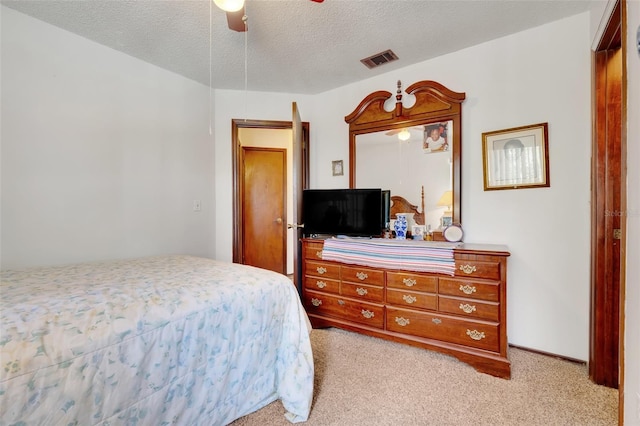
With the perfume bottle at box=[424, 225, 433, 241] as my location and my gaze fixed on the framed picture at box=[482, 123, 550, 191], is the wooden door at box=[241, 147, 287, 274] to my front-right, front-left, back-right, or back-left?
back-left

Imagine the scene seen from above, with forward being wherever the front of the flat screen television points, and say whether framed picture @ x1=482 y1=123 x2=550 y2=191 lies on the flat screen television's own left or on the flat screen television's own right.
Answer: on the flat screen television's own left

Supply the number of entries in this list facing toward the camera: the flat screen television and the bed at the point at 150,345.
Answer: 1

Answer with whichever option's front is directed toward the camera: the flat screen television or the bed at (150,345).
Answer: the flat screen television

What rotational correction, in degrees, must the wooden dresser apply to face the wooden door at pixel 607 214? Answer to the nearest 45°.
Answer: approximately 135° to its left

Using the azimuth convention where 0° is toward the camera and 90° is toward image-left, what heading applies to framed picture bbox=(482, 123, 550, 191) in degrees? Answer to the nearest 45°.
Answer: approximately 45°

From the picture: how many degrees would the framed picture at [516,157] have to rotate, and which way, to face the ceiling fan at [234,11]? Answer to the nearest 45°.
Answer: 0° — it already faces it

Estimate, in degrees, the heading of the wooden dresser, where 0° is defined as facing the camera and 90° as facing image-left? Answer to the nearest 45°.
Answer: approximately 45°

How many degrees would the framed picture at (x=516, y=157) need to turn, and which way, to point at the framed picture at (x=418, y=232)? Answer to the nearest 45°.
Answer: approximately 45° to its right

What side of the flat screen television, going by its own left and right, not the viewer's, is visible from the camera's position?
front

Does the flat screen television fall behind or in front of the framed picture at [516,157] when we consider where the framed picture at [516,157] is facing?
in front

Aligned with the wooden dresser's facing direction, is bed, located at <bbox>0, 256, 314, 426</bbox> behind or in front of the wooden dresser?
in front
